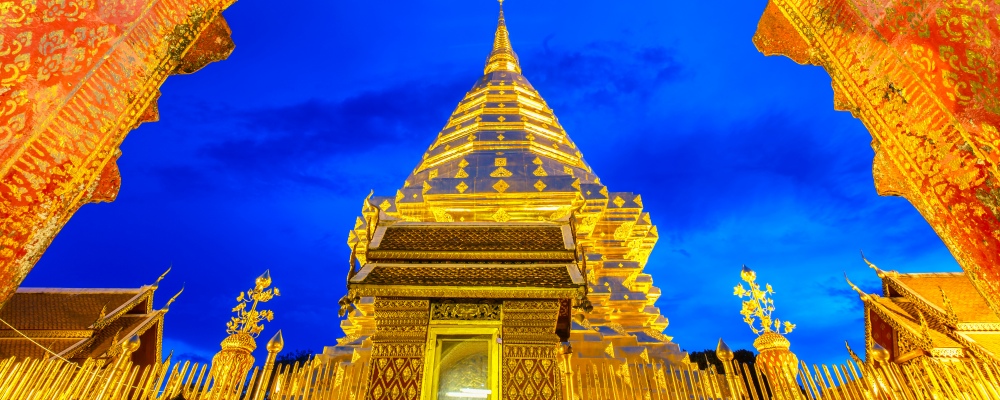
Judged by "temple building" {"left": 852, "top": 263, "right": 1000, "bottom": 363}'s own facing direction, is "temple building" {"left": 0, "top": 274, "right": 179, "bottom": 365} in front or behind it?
in front

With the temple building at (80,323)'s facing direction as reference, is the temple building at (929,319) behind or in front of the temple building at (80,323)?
in front

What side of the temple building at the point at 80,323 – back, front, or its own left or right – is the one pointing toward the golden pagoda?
front

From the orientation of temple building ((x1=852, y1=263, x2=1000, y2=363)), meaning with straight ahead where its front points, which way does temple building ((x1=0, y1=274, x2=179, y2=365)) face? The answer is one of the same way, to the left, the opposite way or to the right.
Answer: the opposite way

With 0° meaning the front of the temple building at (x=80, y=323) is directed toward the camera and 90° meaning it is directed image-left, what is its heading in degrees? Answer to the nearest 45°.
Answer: approximately 315°

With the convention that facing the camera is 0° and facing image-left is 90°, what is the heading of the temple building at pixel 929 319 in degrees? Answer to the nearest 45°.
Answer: approximately 45°

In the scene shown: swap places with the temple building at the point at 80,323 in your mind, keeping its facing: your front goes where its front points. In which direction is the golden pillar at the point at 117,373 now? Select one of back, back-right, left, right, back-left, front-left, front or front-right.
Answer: front-right

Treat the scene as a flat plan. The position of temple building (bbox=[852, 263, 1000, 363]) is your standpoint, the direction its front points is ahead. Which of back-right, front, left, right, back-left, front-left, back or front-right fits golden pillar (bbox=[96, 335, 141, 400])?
front

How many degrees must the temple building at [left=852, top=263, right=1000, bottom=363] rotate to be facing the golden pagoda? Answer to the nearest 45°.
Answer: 0° — it already faces it

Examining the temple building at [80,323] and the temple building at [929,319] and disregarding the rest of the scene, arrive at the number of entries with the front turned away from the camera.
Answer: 0

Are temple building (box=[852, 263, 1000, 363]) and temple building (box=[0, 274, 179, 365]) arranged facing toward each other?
yes

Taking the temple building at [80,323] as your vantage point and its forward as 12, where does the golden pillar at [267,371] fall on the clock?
The golden pillar is roughly at 1 o'clock from the temple building.
